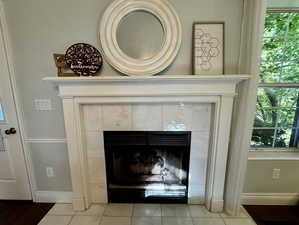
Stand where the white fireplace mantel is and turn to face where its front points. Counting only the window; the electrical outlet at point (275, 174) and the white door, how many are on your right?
1

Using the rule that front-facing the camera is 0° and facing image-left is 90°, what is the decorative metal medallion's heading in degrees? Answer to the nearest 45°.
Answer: approximately 0°

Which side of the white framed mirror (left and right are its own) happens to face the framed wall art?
left

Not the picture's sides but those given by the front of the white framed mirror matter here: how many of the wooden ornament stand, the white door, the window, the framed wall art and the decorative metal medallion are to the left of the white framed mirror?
2

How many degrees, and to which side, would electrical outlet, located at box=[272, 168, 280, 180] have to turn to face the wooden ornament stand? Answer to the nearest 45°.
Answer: approximately 45° to its right

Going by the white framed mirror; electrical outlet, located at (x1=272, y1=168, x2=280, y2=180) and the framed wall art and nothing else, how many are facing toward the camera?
3
